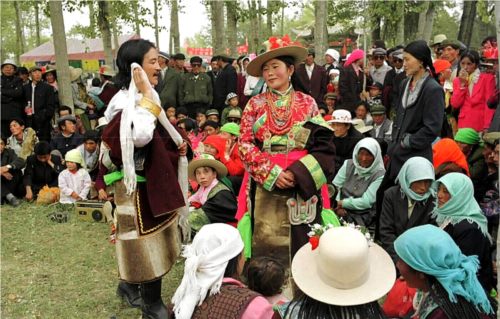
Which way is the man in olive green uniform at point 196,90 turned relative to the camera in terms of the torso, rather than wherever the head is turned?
toward the camera

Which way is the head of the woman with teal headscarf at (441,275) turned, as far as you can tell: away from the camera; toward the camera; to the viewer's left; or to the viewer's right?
to the viewer's left

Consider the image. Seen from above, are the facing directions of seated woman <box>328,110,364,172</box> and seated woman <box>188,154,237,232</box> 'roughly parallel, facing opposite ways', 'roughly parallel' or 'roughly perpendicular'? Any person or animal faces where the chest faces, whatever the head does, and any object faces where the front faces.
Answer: roughly parallel

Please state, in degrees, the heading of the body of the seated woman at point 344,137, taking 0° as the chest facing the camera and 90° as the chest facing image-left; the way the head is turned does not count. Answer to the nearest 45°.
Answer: approximately 45°

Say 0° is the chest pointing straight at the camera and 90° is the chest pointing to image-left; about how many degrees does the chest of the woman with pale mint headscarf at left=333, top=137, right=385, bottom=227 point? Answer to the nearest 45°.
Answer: approximately 45°

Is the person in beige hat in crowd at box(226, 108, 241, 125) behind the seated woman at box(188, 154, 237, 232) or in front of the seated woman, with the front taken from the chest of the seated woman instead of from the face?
behind

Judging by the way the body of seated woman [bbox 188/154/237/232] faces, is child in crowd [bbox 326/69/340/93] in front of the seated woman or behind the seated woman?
behind

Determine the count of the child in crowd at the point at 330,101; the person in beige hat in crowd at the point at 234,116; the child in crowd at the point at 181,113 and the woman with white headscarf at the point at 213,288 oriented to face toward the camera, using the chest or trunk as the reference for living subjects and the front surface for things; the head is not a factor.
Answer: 3

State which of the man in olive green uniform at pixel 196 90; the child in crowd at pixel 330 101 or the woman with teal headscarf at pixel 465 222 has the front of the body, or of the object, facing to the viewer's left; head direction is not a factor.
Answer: the woman with teal headscarf

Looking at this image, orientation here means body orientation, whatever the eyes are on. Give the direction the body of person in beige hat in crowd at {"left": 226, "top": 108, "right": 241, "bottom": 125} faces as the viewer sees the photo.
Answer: toward the camera

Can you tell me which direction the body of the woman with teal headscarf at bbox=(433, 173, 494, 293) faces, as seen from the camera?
to the viewer's left

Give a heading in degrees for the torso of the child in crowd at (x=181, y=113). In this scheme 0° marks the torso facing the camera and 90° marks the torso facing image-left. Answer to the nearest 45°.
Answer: approximately 0°

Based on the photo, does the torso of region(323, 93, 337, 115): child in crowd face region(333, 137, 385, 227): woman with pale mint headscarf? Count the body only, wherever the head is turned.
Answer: yes

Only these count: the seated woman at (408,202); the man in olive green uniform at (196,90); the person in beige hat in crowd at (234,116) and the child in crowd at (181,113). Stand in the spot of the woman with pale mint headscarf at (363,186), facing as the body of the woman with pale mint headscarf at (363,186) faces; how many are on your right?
3

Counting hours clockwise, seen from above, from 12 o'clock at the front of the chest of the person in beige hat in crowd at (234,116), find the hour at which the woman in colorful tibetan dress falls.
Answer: The woman in colorful tibetan dress is roughly at 12 o'clock from the person in beige hat in crowd.

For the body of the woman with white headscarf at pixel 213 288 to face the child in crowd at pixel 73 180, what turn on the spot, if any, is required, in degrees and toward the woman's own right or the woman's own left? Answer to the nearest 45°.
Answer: approximately 45° to the woman's own left
